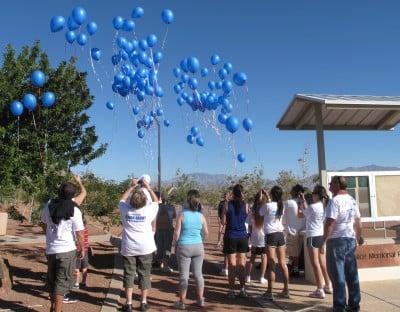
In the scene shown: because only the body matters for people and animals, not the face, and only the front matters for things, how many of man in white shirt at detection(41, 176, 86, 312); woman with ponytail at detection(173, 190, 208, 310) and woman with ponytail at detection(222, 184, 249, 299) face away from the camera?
3

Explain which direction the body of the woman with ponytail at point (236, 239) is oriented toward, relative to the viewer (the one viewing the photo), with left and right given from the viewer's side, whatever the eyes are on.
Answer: facing away from the viewer

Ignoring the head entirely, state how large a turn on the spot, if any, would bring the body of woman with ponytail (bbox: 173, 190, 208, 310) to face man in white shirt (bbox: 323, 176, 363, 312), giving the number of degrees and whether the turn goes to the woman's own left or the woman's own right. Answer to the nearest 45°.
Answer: approximately 90° to the woman's own right

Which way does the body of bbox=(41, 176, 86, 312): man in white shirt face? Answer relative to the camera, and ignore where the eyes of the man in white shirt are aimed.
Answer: away from the camera

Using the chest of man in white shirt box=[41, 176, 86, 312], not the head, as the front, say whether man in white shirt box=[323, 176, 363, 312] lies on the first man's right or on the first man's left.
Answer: on the first man's right

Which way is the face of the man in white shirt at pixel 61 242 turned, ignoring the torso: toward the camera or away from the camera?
away from the camera

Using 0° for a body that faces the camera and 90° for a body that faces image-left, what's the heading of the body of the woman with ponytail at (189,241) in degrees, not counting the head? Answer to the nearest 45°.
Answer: approximately 180°

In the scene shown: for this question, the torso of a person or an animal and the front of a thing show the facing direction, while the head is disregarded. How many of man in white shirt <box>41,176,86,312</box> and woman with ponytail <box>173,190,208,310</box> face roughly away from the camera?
2

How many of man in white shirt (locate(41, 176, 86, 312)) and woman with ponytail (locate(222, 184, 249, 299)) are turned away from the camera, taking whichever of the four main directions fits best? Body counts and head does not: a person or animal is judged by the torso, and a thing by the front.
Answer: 2
